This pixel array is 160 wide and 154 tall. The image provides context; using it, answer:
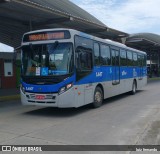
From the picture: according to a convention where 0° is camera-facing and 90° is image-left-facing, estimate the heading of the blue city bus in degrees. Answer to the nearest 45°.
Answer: approximately 45°
